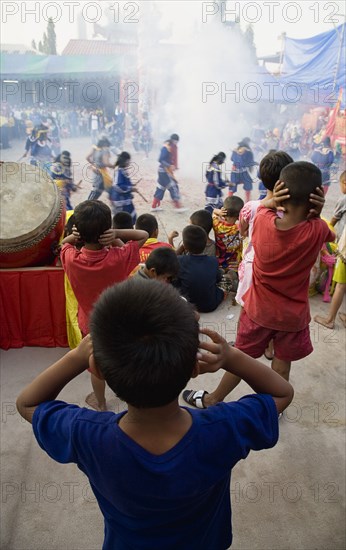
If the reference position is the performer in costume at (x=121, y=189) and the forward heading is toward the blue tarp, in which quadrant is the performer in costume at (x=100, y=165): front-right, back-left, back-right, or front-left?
front-left

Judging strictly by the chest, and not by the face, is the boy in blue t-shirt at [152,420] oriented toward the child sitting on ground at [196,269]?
yes

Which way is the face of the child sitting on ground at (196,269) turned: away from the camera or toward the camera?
away from the camera

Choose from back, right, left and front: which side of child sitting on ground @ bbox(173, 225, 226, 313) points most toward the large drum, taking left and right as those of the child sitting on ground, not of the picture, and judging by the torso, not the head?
left

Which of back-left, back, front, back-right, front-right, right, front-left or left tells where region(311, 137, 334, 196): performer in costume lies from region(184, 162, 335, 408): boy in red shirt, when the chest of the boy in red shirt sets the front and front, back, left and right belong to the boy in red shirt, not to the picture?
front

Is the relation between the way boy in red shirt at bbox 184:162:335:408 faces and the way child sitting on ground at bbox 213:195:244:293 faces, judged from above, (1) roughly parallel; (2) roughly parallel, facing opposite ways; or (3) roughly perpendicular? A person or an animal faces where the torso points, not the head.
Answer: roughly parallel

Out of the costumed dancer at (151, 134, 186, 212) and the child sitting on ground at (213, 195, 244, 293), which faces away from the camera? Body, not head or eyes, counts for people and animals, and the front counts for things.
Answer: the child sitting on ground

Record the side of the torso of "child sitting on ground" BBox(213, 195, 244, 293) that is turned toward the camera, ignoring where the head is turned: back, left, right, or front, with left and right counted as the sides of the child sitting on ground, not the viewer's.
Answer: back

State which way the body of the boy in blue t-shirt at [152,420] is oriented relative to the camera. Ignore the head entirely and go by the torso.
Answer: away from the camera

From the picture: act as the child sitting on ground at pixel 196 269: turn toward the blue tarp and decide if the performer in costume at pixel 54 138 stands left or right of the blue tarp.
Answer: left

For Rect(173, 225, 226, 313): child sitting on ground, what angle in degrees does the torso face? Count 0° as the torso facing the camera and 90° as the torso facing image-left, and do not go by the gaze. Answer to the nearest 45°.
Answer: approximately 180°

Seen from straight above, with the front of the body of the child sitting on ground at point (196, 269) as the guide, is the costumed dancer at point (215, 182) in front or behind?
in front

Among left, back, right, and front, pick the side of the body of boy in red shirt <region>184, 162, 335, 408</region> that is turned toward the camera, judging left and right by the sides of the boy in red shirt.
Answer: back
